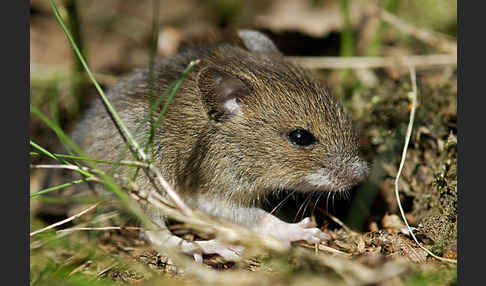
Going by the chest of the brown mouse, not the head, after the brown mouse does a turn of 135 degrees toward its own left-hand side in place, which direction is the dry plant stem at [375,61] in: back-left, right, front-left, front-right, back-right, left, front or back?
right

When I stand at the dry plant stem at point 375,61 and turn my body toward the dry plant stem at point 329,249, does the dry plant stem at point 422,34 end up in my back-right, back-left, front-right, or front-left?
back-left

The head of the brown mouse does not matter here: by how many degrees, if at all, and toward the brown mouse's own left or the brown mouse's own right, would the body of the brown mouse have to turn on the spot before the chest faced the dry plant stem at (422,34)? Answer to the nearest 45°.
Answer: approximately 45° to the brown mouse's own left

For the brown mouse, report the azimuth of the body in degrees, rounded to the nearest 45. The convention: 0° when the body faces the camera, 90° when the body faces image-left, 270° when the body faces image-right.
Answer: approximately 270°
